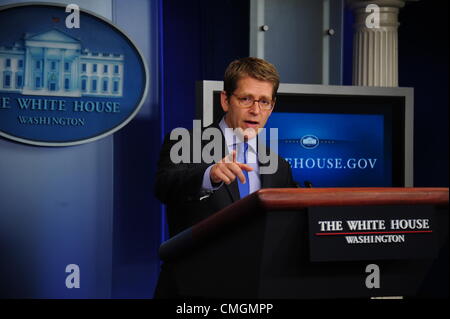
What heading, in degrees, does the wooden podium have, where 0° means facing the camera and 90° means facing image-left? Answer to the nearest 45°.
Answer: approximately 315°

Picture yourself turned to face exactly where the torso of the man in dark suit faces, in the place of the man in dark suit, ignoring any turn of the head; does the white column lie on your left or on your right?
on your left

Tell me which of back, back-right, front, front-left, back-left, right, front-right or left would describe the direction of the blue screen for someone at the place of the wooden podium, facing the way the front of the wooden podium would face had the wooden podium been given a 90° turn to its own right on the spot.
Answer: back-right

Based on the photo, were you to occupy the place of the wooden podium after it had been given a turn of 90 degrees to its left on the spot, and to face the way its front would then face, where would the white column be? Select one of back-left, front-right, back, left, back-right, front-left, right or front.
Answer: front-left

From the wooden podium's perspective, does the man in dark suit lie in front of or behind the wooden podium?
behind

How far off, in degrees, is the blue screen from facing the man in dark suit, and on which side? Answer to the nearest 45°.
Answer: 0° — it already faces them

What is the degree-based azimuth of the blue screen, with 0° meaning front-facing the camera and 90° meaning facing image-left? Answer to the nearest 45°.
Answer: approximately 0°
